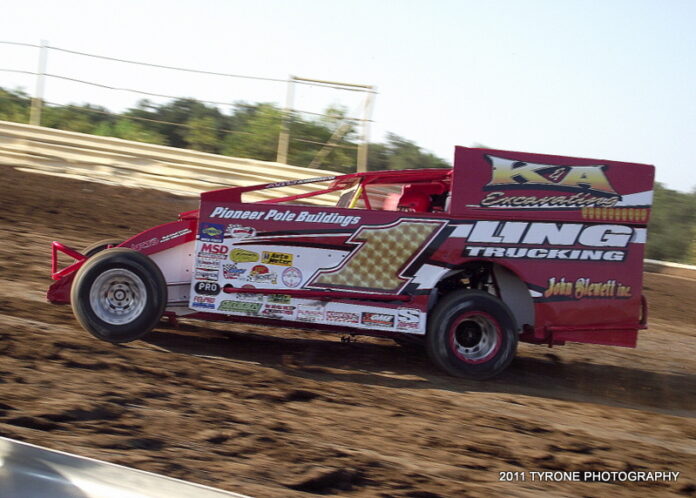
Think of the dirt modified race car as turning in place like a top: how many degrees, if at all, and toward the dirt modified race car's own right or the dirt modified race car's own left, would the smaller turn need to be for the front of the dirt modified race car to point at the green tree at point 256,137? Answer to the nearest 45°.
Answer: approximately 90° to the dirt modified race car's own right

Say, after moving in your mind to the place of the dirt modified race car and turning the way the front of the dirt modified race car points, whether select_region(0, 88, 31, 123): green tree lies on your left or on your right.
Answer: on your right

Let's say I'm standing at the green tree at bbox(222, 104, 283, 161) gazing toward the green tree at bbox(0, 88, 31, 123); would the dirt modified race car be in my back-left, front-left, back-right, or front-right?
back-left

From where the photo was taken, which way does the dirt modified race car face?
to the viewer's left

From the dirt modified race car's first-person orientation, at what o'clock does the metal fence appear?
The metal fence is roughly at 2 o'clock from the dirt modified race car.
